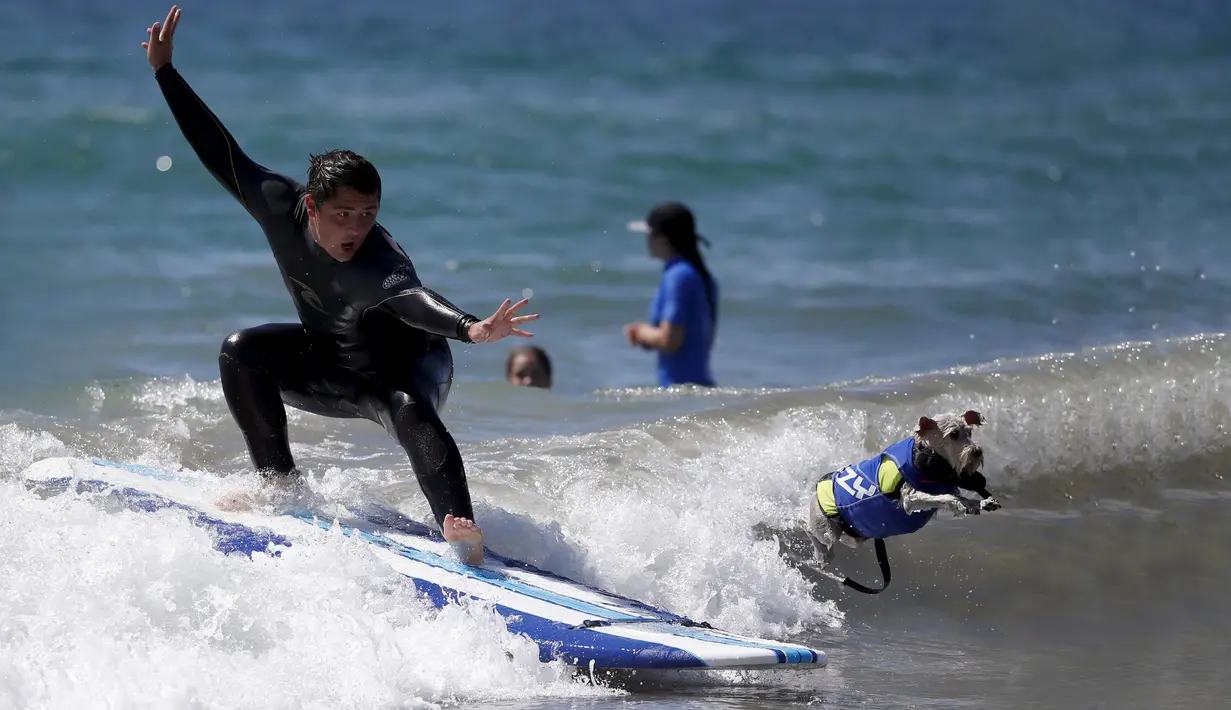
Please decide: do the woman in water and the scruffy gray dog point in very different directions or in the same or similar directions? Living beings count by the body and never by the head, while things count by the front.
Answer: very different directions

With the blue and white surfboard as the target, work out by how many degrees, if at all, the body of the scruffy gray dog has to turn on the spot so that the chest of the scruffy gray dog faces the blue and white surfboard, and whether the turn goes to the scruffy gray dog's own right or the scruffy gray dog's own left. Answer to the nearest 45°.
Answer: approximately 180°

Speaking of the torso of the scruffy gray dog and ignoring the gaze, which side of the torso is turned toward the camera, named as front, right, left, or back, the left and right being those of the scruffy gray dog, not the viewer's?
right

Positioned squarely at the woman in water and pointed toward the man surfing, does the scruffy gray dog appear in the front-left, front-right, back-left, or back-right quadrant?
front-left

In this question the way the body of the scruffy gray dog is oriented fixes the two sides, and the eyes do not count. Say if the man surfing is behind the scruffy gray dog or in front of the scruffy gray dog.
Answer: behind

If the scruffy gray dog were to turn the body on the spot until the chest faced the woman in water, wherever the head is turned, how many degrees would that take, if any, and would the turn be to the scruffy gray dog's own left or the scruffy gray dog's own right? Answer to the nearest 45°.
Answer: approximately 90° to the scruffy gray dog's own left

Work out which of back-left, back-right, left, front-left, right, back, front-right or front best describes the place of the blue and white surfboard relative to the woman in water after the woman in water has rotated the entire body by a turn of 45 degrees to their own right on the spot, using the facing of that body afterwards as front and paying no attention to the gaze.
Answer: back-left

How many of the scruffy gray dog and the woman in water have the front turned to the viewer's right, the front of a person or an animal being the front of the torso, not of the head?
1

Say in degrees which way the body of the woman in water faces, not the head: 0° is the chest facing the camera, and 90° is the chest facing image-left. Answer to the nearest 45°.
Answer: approximately 90°

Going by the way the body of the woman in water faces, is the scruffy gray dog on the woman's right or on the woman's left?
on the woman's left

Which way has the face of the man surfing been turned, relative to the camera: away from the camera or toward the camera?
toward the camera

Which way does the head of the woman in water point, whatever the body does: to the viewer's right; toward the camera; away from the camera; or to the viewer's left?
to the viewer's left

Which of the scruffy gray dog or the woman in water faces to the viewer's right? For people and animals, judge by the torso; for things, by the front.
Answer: the scruffy gray dog
